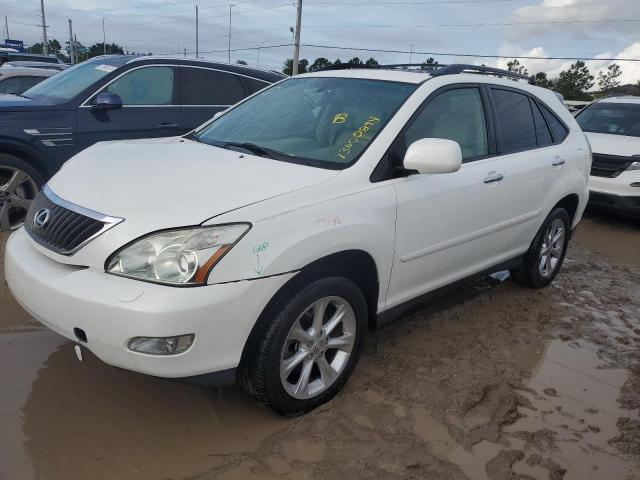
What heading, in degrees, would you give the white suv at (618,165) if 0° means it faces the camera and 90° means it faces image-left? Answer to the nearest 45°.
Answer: approximately 45°

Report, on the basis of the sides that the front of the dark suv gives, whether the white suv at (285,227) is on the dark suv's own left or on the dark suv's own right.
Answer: on the dark suv's own left

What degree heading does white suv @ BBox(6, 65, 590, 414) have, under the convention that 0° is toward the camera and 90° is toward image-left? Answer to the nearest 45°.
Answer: approximately 45°

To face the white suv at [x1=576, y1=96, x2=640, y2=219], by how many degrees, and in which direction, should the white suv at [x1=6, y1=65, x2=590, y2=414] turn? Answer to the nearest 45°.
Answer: approximately 180°

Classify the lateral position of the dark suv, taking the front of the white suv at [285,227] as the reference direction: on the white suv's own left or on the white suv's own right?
on the white suv's own right

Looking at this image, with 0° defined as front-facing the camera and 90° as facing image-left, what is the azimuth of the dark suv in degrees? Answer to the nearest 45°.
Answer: approximately 45°

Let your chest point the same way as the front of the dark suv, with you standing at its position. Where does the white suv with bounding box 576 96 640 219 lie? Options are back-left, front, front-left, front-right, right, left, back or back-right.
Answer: back-left
